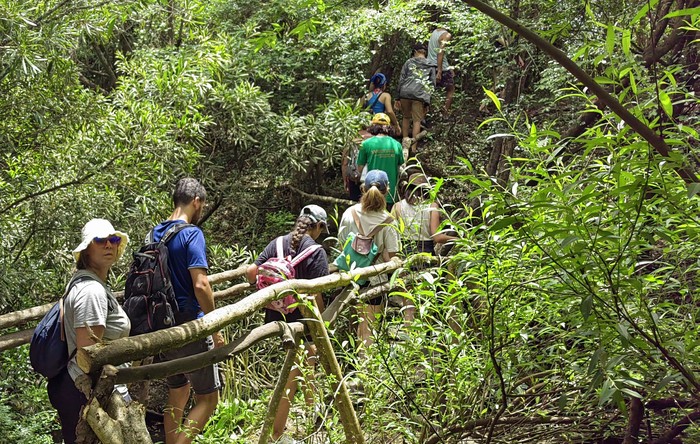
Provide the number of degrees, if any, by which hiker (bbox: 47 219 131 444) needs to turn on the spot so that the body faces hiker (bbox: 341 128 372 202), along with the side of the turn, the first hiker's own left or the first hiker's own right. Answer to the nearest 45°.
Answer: approximately 45° to the first hiker's own left

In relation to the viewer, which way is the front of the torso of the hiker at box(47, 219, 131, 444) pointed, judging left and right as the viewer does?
facing to the right of the viewer

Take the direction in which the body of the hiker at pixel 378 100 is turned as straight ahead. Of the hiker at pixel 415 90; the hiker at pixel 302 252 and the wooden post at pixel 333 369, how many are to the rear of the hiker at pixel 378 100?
2

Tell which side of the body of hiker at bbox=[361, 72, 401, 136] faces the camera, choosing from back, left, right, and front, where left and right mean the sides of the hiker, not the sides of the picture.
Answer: back

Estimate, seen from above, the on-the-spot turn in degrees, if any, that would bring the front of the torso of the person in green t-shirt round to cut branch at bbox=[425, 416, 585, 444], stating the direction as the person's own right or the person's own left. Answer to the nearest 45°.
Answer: approximately 180°

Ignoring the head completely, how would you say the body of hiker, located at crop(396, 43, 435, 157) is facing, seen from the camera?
away from the camera

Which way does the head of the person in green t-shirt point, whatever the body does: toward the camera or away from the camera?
away from the camera

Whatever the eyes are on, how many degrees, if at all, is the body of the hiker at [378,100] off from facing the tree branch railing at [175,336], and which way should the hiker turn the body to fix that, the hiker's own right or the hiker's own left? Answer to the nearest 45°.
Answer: approximately 180°

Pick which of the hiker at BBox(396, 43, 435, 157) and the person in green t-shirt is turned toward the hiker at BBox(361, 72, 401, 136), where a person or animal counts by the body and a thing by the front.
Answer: the person in green t-shirt

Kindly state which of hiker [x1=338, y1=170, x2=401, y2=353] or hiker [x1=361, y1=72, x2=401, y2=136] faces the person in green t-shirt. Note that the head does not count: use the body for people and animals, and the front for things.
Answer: hiker [x1=338, y1=170, x2=401, y2=353]

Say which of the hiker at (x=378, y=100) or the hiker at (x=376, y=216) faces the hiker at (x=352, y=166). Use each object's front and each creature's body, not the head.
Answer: the hiker at (x=376, y=216)

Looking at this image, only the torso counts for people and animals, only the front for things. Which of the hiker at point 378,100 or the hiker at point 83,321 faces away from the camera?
the hiker at point 378,100
